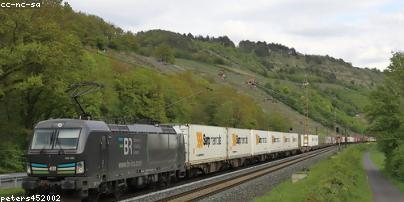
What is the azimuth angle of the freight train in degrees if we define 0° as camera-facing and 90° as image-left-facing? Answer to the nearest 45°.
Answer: approximately 45°
